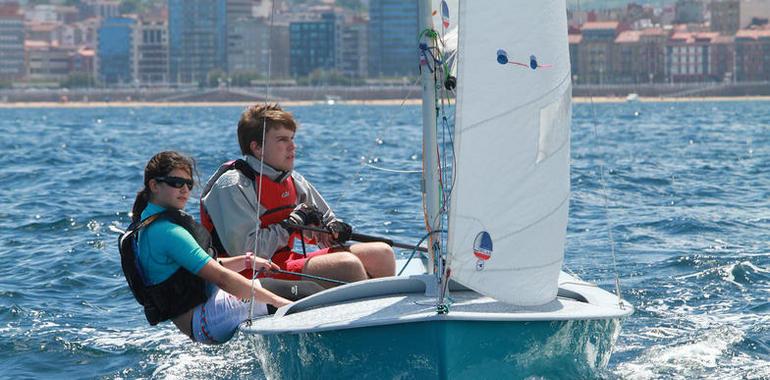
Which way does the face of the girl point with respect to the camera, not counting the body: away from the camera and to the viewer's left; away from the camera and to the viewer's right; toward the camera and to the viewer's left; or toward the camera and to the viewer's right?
toward the camera and to the viewer's right

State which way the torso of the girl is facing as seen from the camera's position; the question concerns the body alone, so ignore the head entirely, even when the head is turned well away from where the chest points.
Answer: to the viewer's right
